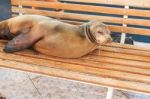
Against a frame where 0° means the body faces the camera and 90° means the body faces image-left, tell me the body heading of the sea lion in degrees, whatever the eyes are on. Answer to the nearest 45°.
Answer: approximately 270°
